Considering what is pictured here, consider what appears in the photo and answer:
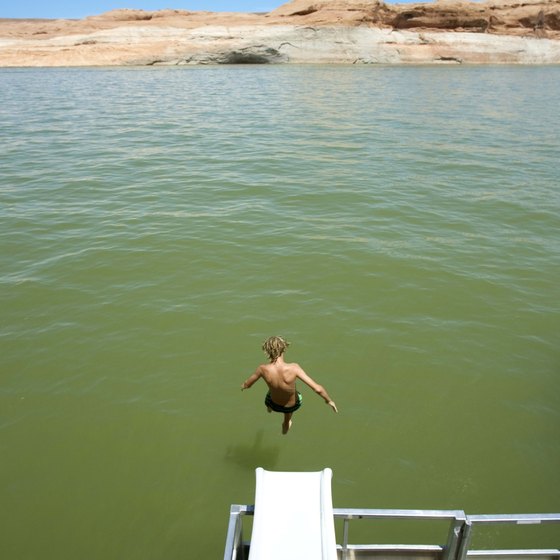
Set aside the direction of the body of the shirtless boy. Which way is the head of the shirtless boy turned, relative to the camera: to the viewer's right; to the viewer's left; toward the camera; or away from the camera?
away from the camera

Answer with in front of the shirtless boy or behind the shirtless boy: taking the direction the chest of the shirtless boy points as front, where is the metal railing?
behind

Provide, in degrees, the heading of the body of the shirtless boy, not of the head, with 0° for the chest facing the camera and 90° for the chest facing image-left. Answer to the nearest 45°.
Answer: approximately 180°
